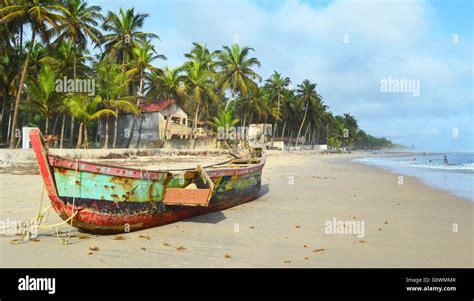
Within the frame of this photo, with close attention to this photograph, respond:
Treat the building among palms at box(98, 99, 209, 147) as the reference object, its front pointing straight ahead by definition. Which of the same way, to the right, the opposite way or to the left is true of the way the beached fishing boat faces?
to the right

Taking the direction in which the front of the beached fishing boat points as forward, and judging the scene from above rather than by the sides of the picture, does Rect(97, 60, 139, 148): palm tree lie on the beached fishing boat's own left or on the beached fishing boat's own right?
on the beached fishing boat's own right

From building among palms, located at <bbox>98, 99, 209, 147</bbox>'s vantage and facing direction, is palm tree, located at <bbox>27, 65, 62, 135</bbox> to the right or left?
on its right

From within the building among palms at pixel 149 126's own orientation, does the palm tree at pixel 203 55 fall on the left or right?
on its left

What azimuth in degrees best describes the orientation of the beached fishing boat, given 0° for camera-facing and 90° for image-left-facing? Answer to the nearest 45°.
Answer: approximately 45°

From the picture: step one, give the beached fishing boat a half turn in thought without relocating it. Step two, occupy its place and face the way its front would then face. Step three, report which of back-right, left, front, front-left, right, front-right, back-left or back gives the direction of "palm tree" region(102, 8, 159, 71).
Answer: front-left

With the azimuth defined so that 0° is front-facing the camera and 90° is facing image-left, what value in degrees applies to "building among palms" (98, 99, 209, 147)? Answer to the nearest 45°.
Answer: approximately 315°

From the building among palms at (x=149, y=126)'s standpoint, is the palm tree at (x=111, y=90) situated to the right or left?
on its right

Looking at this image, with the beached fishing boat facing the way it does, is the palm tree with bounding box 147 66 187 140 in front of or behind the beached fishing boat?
behind
